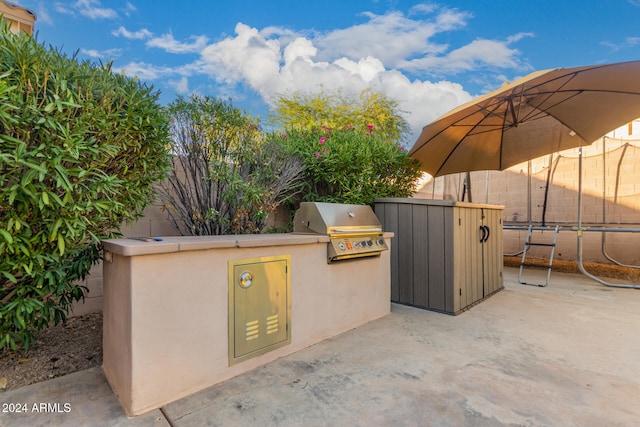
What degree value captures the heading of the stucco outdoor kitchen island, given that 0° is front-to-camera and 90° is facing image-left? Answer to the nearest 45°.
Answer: approximately 315°

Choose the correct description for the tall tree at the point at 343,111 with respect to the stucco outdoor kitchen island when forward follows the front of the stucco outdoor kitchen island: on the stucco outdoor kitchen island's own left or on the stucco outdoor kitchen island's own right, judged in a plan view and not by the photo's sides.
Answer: on the stucco outdoor kitchen island's own left

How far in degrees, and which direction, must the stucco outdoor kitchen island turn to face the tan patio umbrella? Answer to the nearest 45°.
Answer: approximately 90° to its left

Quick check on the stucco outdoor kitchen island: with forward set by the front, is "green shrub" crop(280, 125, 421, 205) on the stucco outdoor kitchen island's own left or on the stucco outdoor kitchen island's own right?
on the stucco outdoor kitchen island's own left

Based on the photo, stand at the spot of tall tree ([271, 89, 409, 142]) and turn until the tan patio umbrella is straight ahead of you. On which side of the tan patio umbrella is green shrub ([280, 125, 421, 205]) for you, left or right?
right
